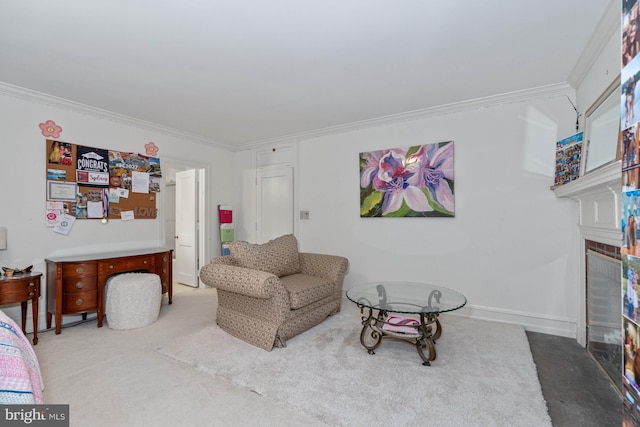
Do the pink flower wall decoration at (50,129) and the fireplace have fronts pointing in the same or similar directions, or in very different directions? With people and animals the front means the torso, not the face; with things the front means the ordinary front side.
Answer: very different directions

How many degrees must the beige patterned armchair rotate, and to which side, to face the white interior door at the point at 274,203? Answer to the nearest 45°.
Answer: approximately 135° to its left

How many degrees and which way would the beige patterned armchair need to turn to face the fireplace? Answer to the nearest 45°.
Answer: approximately 45° to its left

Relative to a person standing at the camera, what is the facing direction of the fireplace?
facing to the left of the viewer

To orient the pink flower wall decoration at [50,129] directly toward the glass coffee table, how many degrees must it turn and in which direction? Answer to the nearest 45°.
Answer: approximately 45° to its left
